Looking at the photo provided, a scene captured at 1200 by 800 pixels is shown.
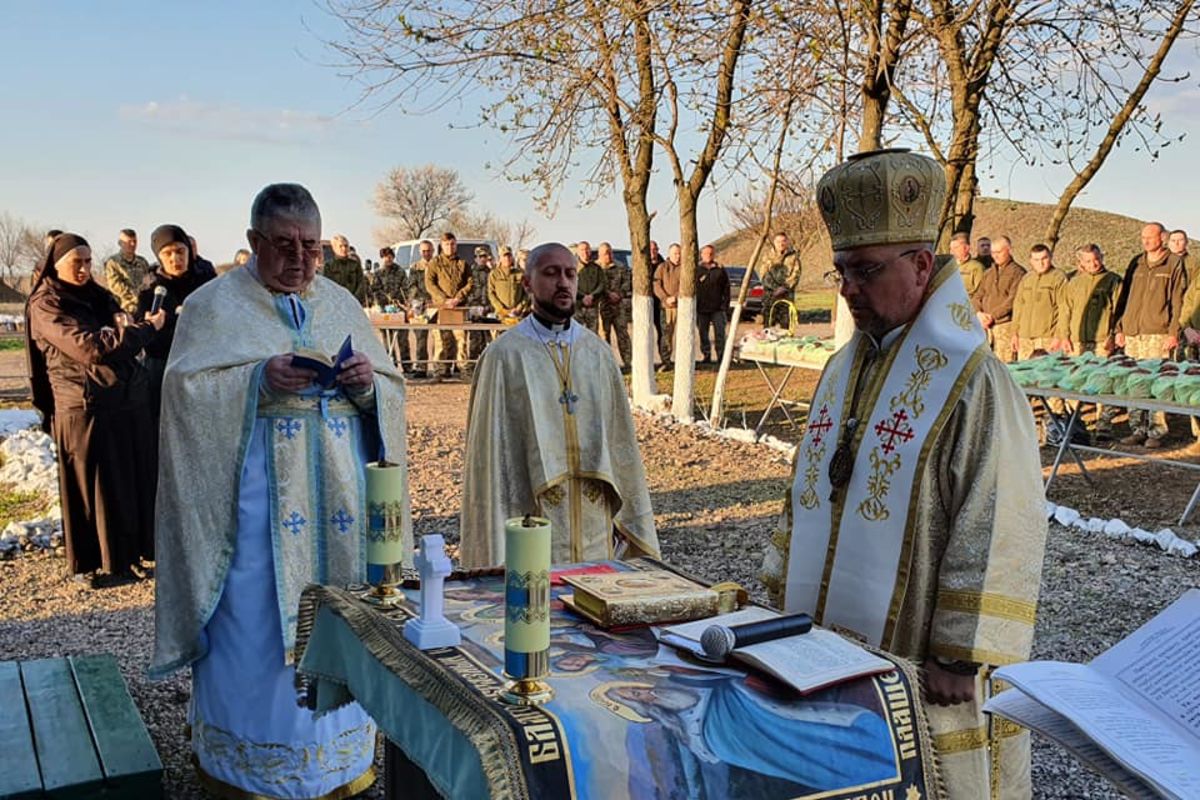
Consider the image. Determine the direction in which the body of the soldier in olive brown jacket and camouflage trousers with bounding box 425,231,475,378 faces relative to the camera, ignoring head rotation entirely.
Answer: toward the camera

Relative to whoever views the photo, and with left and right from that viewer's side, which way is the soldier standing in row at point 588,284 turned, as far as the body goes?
facing the viewer

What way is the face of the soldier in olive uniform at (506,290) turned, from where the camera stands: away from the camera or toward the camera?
toward the camera

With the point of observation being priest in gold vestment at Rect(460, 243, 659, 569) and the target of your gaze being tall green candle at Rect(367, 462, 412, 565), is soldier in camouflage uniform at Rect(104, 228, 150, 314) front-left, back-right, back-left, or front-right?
back-right

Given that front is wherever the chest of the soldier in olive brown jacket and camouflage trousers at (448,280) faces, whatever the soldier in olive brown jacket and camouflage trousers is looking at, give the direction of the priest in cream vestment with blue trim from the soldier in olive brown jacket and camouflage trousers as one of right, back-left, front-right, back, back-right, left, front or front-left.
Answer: front

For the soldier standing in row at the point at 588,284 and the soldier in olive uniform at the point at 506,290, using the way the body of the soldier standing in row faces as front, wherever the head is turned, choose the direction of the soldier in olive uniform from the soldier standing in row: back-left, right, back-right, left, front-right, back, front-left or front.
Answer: front-right

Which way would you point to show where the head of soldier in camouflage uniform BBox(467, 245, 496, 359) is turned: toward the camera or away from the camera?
toward the camera

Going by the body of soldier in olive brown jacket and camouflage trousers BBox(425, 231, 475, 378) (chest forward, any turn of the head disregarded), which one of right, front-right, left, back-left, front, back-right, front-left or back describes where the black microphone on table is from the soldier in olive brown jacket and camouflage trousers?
front

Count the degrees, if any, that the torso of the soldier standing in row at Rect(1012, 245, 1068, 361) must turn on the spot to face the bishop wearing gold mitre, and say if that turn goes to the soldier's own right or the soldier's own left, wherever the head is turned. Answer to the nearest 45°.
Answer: approximately 45° to the soldier's own left

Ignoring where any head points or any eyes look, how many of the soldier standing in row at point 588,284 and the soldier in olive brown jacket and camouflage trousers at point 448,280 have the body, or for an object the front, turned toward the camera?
2

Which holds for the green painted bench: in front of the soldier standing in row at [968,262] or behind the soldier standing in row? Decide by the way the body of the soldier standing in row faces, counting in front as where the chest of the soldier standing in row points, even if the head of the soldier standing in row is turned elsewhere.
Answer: in front

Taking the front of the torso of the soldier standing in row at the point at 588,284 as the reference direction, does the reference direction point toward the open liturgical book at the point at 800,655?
yes

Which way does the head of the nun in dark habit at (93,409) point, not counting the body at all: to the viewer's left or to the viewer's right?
to the viewer's right

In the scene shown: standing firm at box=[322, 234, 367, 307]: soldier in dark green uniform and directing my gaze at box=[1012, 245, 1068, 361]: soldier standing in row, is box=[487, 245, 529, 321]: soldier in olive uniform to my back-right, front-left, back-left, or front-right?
front-left

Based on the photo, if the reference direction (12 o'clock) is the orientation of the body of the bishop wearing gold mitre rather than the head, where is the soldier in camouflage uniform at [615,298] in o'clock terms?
The soldier in camouflage uniform is roughly at 4 o'clock from the bishop wearing gold mitre.
